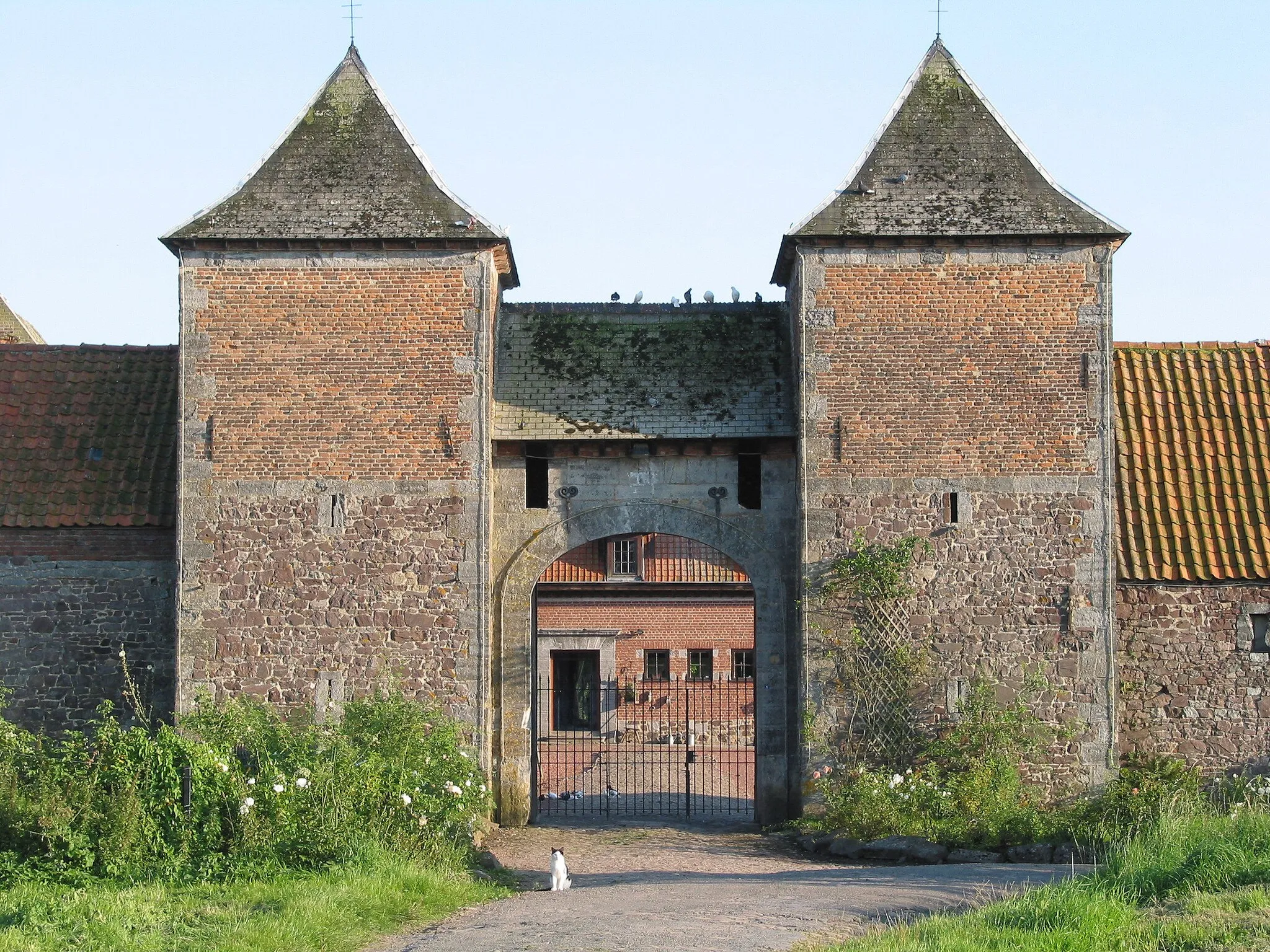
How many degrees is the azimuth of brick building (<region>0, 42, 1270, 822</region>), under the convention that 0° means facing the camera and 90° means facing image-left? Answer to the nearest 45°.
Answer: approximately 0°

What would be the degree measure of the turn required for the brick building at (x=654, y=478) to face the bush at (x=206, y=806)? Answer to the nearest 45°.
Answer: approximately 45° to its right

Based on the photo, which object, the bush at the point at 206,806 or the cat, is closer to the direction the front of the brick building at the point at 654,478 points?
the cat

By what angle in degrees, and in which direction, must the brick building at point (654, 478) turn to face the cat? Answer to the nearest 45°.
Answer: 0° — it already faces it
